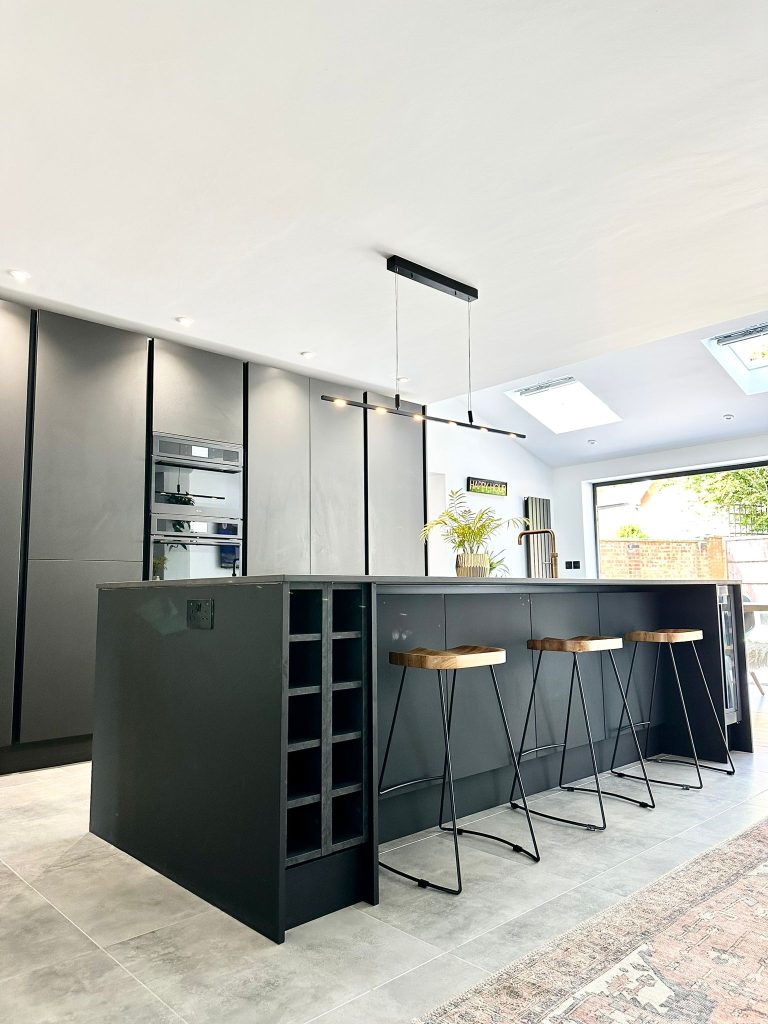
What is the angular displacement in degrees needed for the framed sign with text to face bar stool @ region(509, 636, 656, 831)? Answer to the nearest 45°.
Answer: approximately 45° to its right

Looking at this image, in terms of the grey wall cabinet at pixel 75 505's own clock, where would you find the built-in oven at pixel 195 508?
The built-in oven is roughly at 10 o'clock from the grey wall cabinet.

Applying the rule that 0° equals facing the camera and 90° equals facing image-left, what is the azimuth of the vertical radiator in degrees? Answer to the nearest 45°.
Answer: approximately 315°

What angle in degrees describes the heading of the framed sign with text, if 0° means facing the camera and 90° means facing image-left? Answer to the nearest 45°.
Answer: approximately 315°

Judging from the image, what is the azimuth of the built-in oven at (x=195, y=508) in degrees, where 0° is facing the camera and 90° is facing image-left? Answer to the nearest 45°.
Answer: approximately 315°

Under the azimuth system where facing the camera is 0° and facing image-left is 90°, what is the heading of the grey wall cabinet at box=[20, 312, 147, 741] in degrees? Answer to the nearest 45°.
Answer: approximately 315°
